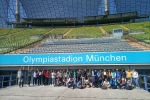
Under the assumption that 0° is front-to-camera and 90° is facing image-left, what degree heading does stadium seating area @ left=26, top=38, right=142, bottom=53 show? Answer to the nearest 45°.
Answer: approximately 0°

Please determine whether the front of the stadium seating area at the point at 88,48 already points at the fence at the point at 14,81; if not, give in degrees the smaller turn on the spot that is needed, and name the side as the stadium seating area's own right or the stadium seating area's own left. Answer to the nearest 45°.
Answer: approximately 45° to the stadium seating area's own right

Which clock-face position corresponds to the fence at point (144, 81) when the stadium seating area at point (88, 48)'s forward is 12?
The fence is roughly at 11 o'clock from the stadium seating area.

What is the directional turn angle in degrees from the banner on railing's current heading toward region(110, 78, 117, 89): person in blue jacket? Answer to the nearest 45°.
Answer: approximately 45° to its left

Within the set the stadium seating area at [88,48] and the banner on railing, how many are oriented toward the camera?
2

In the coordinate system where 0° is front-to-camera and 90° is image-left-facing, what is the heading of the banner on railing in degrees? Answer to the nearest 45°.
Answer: approximately 0°

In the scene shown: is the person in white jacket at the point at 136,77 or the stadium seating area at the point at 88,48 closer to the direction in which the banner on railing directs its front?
the person in white jacket

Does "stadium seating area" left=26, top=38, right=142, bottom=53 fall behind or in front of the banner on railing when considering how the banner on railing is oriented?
behind

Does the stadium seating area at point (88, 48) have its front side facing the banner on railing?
yes
